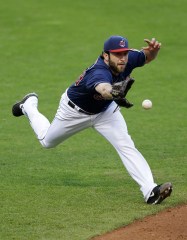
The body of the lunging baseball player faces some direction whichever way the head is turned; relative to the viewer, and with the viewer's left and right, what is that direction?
facing the viewer and to the right of the viewer
